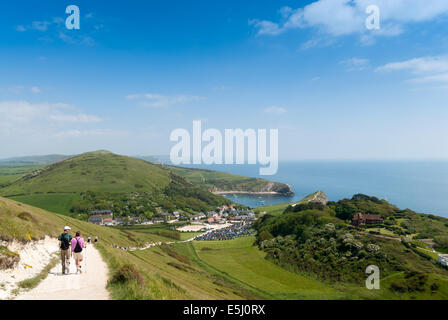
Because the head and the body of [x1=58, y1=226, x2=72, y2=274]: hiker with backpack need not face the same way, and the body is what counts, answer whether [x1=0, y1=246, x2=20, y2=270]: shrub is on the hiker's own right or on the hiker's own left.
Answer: on the hiker's own left

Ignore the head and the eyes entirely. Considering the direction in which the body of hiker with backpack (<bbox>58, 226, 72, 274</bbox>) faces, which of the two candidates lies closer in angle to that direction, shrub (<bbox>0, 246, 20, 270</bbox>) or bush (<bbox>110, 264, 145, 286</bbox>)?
the shrub

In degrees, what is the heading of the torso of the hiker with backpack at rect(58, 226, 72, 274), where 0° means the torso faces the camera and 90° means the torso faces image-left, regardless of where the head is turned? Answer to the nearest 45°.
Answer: approximately 180°

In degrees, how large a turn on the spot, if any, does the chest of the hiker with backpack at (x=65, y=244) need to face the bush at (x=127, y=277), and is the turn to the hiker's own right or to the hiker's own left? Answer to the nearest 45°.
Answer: approximately 135° to the hiker's own right

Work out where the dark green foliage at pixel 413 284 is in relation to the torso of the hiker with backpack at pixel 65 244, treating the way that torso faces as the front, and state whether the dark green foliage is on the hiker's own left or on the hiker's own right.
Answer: on the hiker's own right
